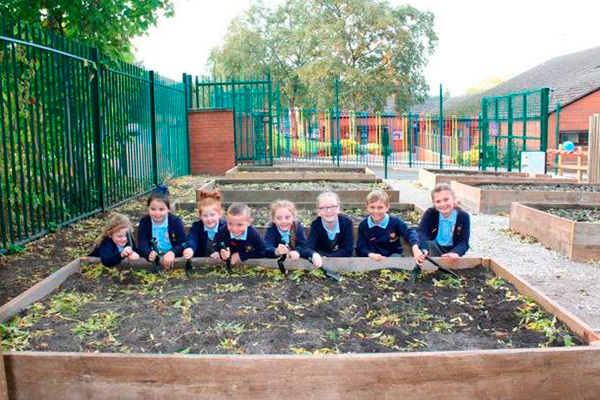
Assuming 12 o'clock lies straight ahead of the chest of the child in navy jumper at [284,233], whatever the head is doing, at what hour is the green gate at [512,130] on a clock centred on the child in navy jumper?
The green gate is roughly at 7 o'clock from the child in navy jumper.

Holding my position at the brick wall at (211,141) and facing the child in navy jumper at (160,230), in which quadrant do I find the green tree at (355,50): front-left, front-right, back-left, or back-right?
back-left

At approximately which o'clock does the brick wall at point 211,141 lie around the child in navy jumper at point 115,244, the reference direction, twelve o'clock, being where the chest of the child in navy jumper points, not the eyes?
The brick wall is roughly at 8 o'clock from the child in navy jumper.

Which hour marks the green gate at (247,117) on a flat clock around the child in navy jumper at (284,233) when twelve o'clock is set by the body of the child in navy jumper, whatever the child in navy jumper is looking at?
The green gate is roughly at 6 o'clock from the child in navy jumper.

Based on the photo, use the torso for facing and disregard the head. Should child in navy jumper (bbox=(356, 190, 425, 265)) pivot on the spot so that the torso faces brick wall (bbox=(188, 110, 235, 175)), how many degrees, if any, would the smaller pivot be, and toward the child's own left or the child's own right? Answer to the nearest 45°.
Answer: approximately 135° to the child's own right

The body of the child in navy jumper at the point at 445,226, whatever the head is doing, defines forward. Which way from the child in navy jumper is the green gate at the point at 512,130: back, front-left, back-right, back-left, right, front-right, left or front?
back

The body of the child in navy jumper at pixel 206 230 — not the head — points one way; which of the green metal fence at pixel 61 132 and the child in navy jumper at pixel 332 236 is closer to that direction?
the child in navy jumper
